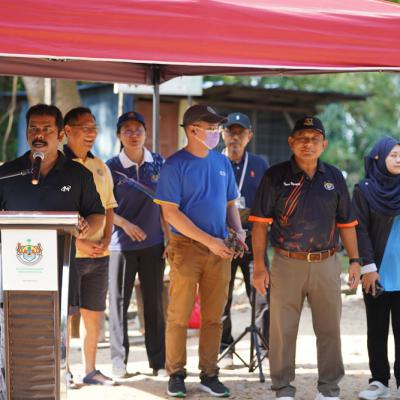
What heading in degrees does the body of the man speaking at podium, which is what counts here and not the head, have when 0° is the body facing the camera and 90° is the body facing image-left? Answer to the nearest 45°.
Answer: approximately 0°

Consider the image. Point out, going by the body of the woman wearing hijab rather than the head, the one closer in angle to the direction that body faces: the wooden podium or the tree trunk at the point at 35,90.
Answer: the wooden podium

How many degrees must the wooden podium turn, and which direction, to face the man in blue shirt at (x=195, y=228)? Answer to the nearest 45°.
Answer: approximately 135° to its left

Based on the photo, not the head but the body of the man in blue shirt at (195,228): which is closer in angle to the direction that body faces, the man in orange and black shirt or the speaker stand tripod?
the man in orange and black shirt

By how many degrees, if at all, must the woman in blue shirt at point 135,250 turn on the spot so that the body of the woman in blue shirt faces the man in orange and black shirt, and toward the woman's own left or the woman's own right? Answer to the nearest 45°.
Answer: approximately 45° to the woman's own left

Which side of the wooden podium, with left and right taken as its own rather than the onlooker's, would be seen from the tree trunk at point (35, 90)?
back

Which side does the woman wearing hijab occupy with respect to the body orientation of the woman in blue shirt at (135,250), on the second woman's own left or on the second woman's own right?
on the second woman's own left

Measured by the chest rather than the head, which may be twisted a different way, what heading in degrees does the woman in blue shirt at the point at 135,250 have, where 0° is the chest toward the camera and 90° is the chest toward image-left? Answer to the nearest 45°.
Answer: approximately 0°
